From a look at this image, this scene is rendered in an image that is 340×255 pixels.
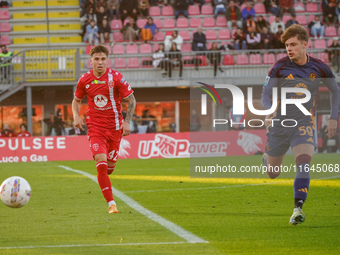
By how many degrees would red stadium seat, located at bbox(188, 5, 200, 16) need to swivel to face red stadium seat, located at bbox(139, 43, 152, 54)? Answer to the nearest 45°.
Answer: approximately 45° to its right

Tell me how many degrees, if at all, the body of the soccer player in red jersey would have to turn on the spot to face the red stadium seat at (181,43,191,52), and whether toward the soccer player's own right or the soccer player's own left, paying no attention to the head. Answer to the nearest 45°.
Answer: approximately 180°

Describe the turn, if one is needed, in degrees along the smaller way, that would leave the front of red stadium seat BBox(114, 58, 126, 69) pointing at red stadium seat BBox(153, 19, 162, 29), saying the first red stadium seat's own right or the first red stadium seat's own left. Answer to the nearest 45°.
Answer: approximately 135° to the first red stadium seat's own left

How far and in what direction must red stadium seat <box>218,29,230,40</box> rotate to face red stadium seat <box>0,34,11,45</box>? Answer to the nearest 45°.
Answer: approximately 90° to its right

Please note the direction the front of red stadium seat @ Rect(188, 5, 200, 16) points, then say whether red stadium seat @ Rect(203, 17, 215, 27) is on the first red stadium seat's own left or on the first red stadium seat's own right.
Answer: on the first red stadium seat's own left

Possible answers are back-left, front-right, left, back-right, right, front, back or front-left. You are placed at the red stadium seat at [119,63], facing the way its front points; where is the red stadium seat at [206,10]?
back-left

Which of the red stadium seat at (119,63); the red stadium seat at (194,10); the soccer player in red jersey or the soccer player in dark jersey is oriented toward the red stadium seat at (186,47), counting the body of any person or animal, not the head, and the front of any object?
the red stadium seat at (194,10)

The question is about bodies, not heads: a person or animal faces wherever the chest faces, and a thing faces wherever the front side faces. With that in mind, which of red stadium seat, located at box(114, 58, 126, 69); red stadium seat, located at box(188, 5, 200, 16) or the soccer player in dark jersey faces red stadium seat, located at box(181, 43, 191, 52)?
red stadium seat, located at box(188, 5, 200, 16)

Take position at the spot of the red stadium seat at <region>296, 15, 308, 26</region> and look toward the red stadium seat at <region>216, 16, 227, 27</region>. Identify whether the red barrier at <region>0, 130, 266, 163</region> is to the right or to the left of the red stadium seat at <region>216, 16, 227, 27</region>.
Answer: left
